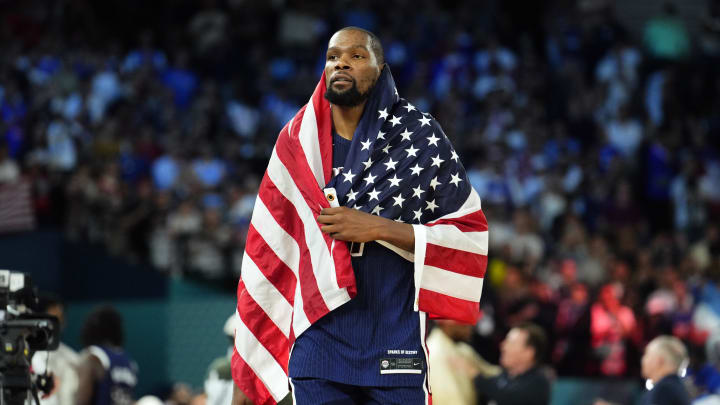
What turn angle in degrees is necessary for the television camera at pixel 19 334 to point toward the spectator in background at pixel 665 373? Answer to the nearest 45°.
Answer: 0° — it already faces them

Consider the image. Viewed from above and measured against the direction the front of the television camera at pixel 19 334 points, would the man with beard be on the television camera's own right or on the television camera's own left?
on the television camera's own right

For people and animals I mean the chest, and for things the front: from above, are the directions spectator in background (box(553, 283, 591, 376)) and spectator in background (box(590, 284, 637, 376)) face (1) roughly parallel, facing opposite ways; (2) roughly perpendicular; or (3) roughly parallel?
roughly parallel

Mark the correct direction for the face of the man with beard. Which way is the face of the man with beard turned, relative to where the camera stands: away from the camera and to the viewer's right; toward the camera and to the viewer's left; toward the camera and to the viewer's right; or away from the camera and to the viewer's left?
toward the camera and to the viewer's left

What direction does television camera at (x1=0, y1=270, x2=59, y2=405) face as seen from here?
to the viewer's right

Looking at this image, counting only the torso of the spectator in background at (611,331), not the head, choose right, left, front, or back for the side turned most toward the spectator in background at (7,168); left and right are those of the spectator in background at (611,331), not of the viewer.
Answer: right

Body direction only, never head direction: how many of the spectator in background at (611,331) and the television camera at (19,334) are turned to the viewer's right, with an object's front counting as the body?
1

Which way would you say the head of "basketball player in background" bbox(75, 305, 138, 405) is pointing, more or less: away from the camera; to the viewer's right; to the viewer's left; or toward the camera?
away from the camera

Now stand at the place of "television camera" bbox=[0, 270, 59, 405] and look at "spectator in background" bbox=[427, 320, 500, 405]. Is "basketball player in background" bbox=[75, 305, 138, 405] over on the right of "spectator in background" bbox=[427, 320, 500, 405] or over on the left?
left

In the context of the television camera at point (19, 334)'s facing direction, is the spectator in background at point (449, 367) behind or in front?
in front

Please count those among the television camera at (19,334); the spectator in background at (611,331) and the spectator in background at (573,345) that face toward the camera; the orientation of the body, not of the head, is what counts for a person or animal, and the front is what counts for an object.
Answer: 2

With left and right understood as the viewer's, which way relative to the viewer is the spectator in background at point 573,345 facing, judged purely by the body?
facing the viewer

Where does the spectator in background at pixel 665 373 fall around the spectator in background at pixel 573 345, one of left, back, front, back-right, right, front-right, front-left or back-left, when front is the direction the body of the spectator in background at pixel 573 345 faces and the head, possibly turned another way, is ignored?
front

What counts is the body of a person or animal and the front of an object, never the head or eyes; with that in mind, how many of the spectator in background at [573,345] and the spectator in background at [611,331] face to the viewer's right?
0

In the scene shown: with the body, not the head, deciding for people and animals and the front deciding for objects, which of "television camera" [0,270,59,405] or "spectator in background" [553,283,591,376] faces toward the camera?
the spectator in background

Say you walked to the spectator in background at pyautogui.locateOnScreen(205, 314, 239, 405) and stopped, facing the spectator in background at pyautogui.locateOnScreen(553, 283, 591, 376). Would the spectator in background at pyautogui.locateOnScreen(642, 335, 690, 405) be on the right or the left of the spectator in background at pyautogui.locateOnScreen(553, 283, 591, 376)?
right
